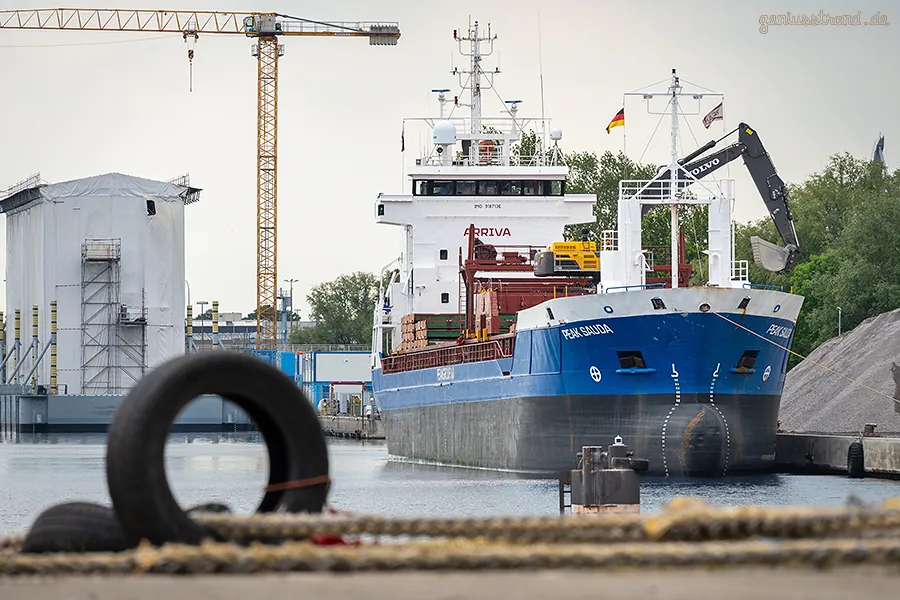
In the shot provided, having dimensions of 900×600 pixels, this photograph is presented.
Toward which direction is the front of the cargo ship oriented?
toward the camera

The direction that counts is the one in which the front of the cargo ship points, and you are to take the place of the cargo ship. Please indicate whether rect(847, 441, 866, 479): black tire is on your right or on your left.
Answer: on your left

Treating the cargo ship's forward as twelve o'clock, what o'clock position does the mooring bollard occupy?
The mooring bollard is roughly at 12 o'clock from the cargo ship.

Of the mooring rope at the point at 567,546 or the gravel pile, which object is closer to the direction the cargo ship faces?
the mooring rope

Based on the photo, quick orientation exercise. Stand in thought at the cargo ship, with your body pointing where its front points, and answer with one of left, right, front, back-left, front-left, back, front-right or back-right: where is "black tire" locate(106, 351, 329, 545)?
front

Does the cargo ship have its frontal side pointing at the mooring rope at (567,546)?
yes
